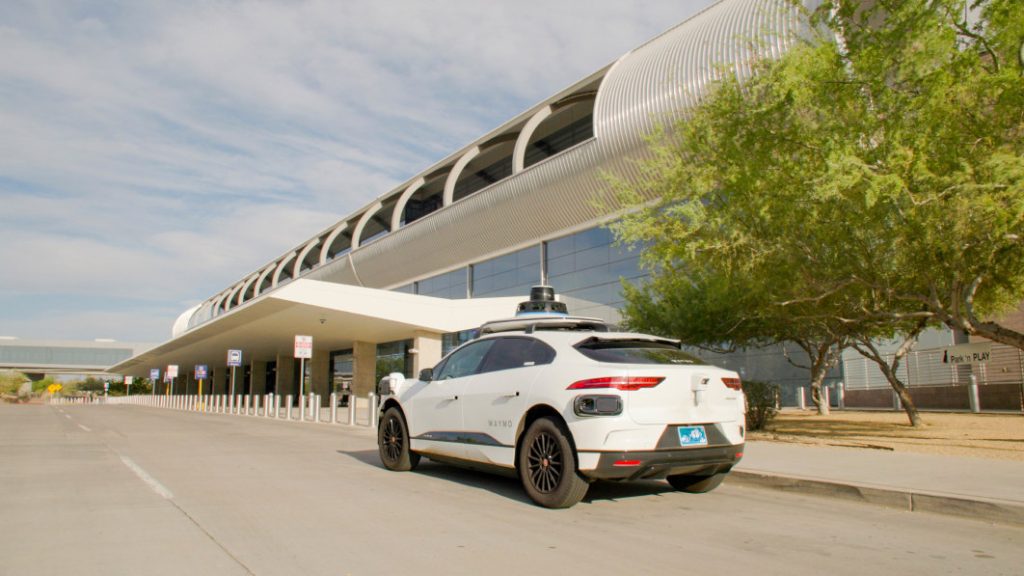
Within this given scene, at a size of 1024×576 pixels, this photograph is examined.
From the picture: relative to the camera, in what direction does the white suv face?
facing away from the viewer and to the left of the viewer

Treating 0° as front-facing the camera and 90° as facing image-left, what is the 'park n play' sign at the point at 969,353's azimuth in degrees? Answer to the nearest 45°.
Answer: approximately 0°

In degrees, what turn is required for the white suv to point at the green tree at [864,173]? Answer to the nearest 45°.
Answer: approximately 90° to its right

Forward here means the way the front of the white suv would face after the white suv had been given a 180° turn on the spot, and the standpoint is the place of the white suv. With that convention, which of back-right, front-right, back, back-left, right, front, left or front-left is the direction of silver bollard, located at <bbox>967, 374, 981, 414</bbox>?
left

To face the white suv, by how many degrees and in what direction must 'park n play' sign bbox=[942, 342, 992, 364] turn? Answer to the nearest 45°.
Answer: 0° — it already faces it

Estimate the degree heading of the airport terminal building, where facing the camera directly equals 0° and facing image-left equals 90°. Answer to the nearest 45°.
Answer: approximately 45°

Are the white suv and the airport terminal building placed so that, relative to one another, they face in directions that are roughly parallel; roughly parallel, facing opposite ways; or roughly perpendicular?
roughly perpendicular

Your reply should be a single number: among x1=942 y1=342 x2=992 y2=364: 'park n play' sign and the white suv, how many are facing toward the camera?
1
